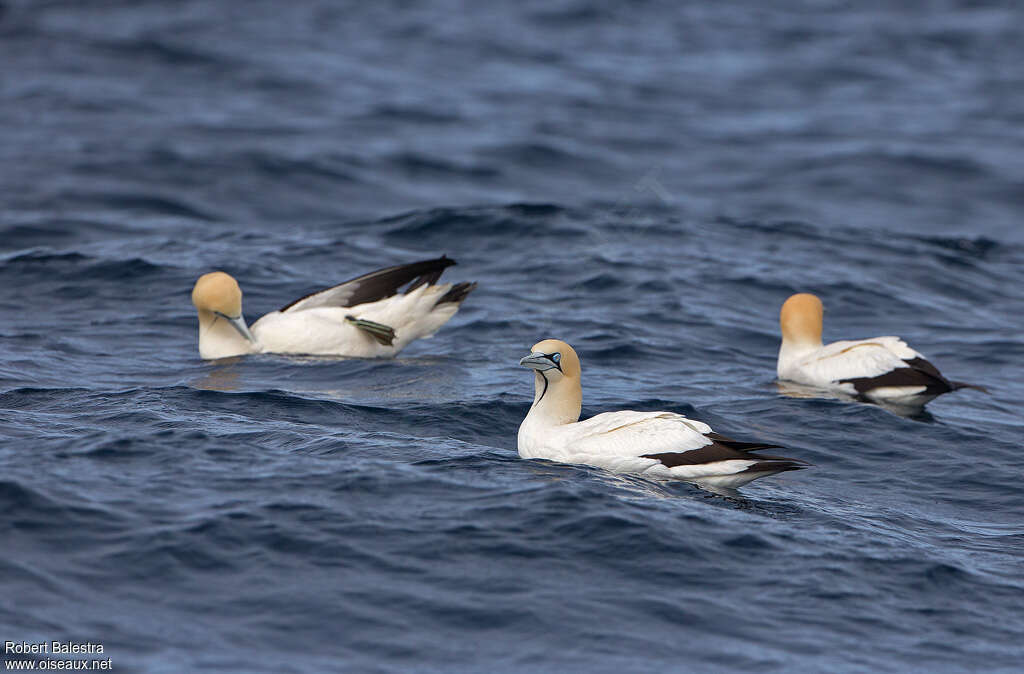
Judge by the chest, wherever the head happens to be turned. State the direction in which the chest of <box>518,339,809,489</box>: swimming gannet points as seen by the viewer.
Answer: to the viewer's left

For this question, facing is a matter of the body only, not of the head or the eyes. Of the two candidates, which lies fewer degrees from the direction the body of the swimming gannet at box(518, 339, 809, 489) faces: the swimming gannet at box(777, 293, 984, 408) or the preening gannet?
the preening gannet

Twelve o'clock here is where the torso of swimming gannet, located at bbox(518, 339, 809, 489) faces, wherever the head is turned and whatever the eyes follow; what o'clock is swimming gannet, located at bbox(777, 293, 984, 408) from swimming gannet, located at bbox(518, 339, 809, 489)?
swimming gannet, located at bbox(777, 293, 984, 408) is roughly at 4 o'clock from swimming gannet, located at bbox(518, 339, 809, 489).

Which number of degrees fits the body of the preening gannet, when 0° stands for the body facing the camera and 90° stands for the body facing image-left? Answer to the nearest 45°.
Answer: approximately 90°

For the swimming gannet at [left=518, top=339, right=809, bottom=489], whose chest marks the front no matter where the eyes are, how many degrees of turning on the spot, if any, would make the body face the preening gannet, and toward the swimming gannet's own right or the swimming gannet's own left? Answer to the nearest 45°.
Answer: approximately 45° to the swimming gannet's own right

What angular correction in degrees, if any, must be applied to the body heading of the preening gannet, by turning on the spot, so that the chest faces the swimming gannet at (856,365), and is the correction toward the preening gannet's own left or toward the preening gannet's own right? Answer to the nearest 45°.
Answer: approximately 180°

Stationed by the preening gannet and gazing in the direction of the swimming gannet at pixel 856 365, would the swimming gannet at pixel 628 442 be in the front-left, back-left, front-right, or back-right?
front-right

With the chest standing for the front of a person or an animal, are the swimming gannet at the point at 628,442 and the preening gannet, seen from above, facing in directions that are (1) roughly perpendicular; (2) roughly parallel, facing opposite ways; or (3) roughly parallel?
roughly parallel

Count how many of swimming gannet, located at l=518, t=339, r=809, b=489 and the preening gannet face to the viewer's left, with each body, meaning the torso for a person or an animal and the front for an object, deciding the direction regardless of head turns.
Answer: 2
